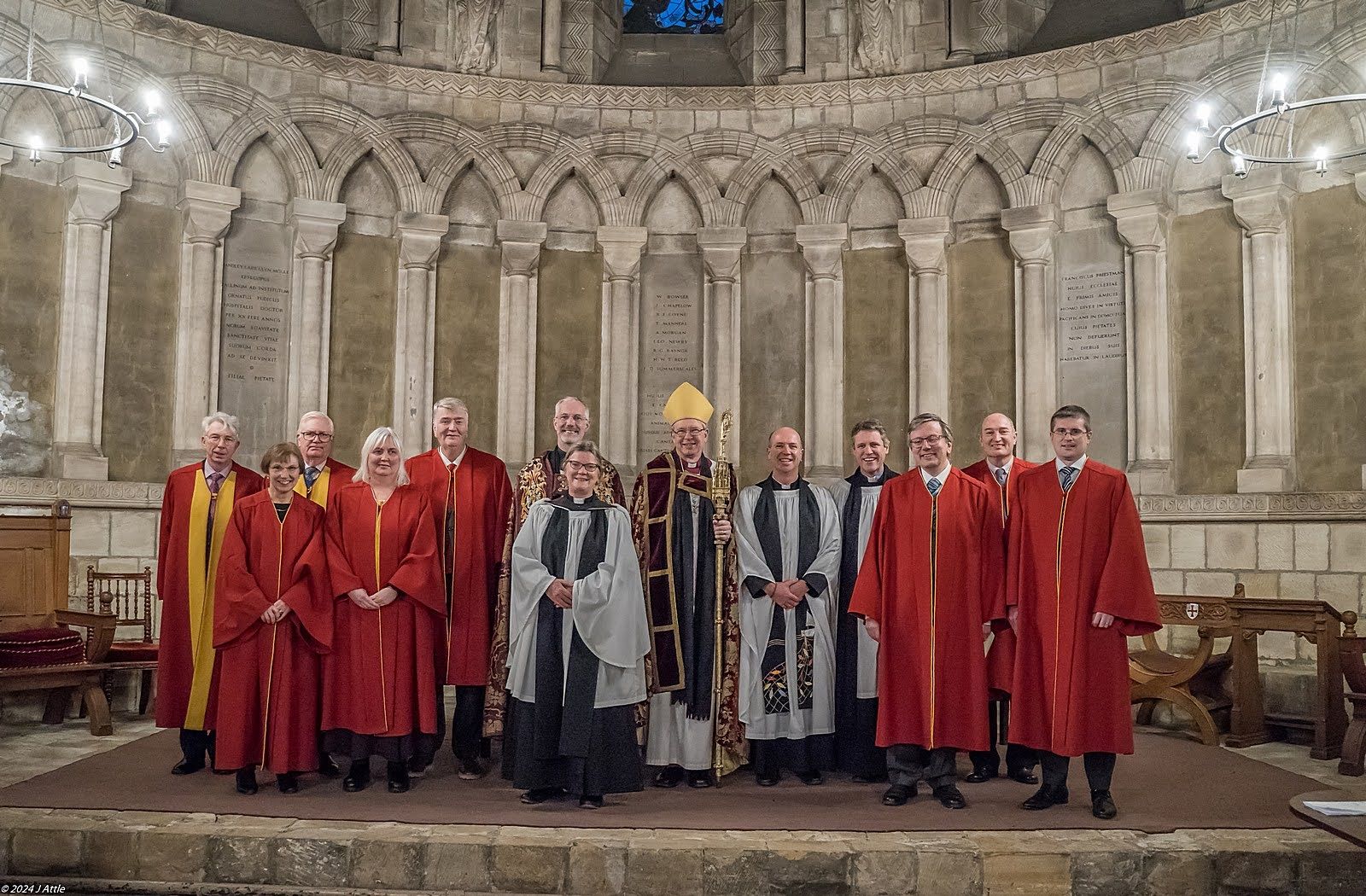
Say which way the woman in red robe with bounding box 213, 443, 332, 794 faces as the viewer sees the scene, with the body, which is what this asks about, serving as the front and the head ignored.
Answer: toward the camera

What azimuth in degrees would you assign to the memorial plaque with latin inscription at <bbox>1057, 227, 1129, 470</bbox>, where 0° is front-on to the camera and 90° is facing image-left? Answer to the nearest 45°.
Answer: approximately 0°

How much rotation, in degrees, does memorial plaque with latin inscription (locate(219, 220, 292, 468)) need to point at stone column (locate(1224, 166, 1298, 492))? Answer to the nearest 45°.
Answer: approximately 45° to its left

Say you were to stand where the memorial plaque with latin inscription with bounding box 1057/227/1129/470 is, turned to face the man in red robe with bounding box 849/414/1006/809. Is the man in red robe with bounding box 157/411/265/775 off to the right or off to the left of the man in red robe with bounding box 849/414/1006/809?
right

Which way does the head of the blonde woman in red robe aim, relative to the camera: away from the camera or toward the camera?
toward the camera

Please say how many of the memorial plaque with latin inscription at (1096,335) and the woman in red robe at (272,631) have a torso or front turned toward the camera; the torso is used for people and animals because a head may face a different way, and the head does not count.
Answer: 2

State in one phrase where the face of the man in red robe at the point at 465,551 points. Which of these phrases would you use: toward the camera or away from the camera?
toward the camera

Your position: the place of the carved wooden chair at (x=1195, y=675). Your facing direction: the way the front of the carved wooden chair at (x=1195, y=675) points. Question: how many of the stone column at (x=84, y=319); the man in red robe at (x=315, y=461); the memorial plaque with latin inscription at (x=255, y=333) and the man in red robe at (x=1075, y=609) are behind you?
0

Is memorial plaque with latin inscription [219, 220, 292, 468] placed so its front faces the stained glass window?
no

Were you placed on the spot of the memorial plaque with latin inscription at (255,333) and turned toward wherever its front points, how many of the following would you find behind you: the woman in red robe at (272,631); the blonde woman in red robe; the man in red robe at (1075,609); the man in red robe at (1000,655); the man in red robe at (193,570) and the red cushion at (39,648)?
0

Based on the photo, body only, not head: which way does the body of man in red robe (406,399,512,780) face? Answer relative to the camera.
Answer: toward the camera

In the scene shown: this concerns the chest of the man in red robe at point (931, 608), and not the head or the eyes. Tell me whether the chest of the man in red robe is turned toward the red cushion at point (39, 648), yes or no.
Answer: no

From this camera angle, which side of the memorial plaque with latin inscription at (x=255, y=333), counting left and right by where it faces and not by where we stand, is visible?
front

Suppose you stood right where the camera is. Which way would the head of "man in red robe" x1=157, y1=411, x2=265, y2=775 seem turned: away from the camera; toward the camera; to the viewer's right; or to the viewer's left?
toward the camera

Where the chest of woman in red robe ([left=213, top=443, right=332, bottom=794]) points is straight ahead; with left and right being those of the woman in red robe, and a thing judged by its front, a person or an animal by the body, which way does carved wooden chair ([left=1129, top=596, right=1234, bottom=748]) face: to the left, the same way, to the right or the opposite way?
to the right

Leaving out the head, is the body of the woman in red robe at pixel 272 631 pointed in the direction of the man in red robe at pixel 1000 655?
no

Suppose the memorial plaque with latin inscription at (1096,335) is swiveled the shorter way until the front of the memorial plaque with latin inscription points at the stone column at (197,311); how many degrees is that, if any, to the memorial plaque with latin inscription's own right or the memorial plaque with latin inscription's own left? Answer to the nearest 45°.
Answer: approximately 90° to the memorial plaque with latin inscription's own right

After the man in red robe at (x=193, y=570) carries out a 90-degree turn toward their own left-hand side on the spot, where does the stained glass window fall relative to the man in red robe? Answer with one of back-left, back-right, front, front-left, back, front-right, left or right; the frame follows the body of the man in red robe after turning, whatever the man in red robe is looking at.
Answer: front-left

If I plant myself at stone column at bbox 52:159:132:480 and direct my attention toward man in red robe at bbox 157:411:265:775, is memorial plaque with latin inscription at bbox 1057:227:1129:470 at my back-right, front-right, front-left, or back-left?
front-left

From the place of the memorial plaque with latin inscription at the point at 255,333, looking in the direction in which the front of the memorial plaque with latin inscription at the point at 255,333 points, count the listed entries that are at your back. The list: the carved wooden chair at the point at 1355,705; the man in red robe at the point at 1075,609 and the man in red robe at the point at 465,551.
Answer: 0

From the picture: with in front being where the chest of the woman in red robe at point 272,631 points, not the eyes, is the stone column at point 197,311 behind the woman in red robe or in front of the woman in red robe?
behind

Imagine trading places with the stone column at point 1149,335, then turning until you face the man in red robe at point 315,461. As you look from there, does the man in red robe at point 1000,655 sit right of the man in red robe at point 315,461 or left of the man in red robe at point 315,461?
left

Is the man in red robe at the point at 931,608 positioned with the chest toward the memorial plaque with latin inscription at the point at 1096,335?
no

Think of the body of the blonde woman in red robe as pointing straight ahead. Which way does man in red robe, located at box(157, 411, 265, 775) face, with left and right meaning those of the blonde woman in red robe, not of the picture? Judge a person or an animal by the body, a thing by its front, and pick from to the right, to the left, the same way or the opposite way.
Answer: the same way
